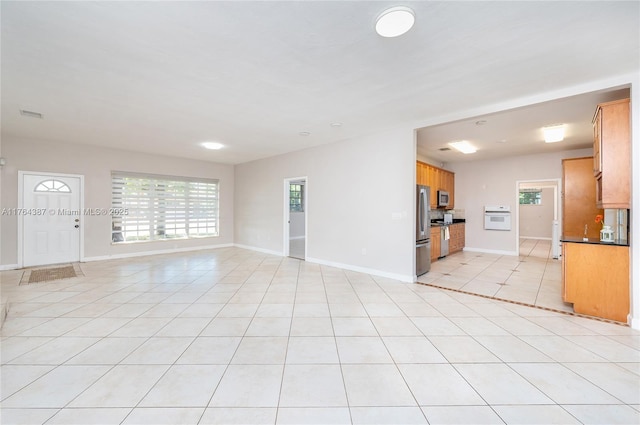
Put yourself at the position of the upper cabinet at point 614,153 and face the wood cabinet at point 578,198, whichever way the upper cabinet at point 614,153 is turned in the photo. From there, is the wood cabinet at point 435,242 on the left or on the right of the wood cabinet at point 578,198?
left

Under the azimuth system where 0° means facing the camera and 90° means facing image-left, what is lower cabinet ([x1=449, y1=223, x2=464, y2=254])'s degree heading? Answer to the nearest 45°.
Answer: approximately 315°

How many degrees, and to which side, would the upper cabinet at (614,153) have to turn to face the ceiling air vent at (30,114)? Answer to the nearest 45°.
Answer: approximately 45° to its left

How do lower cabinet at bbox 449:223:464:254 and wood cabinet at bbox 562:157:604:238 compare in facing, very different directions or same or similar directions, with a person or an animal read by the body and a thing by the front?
very different directions

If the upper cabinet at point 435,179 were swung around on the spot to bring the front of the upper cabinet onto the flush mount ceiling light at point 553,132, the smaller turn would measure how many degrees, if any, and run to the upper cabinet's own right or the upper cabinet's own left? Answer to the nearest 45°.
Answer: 0° — it already faces it

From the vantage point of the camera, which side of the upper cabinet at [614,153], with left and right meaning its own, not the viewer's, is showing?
left

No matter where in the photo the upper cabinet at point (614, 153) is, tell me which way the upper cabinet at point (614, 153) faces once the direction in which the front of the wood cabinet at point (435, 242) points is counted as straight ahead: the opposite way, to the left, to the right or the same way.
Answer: the opposite way

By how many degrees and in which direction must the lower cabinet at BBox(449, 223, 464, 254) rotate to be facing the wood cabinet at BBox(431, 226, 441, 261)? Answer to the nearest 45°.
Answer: approximately 45° to its right
